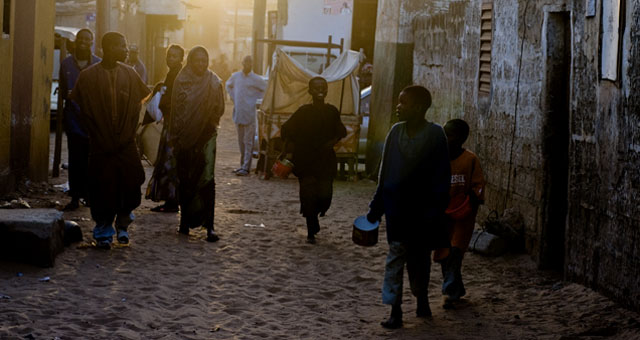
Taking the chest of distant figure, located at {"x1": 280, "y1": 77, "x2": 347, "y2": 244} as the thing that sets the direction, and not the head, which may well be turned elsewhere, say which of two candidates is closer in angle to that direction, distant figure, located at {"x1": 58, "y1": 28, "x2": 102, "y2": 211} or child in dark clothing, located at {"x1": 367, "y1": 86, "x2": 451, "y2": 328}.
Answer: the child in dark clothing

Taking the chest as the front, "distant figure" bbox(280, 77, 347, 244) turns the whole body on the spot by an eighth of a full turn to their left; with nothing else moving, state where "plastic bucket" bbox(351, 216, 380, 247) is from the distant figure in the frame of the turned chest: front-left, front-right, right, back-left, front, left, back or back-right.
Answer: front-right

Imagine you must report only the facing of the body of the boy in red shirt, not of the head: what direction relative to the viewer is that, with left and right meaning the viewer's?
facing the viewer and to the left of the viewer

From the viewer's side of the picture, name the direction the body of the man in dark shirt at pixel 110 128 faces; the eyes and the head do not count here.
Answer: toward the camera

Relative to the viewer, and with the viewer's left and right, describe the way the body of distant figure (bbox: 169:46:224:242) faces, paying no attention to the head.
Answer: facing the viewer

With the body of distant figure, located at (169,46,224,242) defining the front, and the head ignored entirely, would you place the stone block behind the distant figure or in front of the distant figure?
in front

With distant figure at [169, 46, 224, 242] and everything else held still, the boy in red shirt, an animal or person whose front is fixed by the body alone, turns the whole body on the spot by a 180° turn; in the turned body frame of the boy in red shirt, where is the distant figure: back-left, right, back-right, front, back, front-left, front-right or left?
left

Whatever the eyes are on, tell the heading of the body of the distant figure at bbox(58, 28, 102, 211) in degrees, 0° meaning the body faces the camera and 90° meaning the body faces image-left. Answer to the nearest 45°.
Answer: approximately 0°

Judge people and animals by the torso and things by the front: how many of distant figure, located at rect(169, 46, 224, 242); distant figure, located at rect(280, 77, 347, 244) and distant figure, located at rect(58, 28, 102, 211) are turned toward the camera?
3

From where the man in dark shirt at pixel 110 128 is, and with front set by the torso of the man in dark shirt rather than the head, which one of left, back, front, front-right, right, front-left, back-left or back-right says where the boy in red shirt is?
front-left

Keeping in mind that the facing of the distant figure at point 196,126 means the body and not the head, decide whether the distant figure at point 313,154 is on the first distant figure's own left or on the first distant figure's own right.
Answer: on the first distant figure's own left

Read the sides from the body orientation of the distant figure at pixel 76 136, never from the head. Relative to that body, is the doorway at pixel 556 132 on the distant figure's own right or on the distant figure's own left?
on the distant figure's own left

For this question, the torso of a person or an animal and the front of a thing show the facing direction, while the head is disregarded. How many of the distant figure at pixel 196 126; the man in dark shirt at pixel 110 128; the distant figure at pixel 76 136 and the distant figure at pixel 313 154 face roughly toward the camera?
4
